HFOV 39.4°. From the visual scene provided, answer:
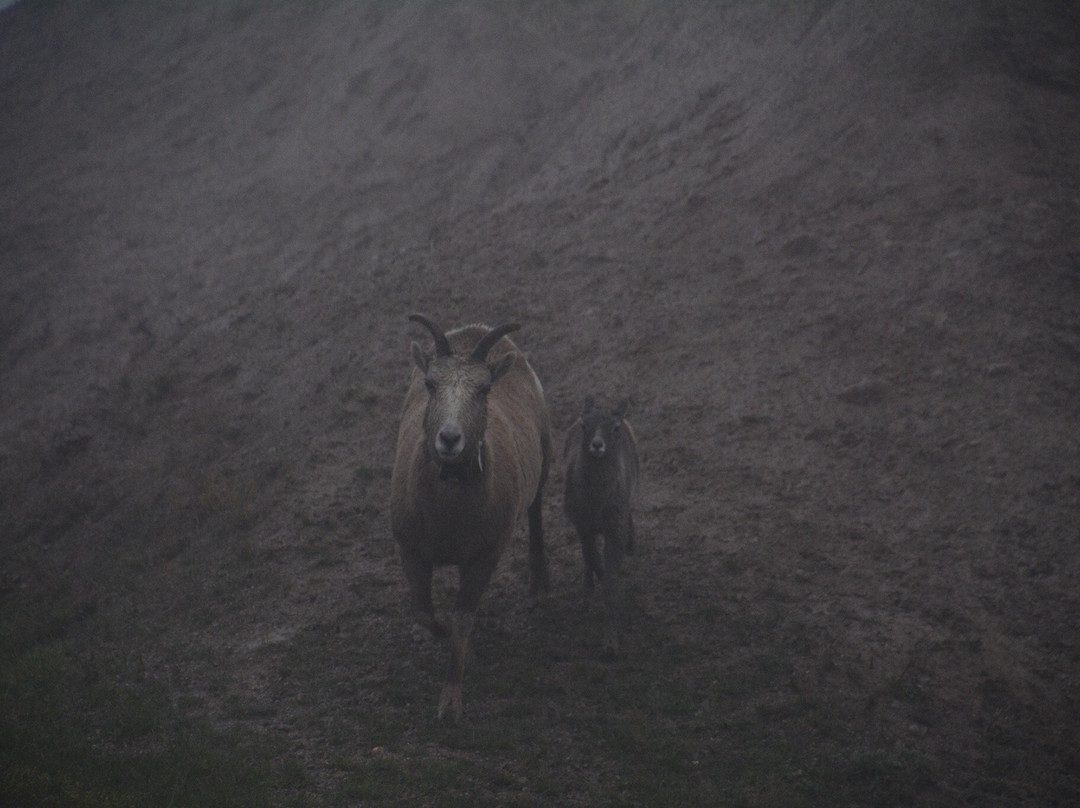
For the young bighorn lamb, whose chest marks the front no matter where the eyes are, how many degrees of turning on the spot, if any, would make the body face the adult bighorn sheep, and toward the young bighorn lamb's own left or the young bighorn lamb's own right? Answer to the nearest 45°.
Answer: approximately 45° to the young bighorn lamb's own right

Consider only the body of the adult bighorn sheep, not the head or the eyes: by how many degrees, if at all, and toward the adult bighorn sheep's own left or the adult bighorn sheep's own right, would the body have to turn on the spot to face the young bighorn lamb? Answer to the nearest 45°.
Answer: approximately 135° to the adult bighorn sheep's own left

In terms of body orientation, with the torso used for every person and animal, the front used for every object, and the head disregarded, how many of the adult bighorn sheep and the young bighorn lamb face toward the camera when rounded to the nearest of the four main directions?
2

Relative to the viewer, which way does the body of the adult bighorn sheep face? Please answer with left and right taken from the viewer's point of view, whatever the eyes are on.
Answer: facing the viewer

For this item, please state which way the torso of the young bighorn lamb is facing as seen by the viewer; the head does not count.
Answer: toward the camera
